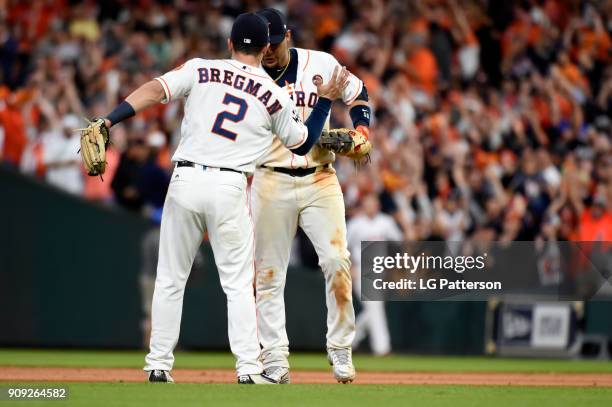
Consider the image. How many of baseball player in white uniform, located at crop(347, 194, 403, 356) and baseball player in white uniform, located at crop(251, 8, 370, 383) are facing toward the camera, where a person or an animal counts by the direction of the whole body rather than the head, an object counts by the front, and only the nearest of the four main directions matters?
2

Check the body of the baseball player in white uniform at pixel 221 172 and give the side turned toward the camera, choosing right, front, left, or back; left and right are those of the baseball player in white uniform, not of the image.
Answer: back

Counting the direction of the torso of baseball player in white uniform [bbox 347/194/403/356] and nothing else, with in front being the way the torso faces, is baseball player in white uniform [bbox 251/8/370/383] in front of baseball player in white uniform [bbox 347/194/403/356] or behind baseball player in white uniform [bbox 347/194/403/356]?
in front

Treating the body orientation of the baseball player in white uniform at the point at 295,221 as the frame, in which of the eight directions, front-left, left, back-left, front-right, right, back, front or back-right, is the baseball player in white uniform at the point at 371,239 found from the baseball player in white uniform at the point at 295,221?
back

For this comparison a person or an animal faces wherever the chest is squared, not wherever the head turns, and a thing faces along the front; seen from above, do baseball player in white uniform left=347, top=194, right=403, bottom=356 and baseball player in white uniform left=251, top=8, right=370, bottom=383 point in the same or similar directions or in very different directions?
same or similar directions

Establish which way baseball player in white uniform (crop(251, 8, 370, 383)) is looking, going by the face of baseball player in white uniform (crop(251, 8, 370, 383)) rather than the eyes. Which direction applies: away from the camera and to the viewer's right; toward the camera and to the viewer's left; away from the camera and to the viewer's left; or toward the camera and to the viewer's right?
toward the camera and to the viewer's left

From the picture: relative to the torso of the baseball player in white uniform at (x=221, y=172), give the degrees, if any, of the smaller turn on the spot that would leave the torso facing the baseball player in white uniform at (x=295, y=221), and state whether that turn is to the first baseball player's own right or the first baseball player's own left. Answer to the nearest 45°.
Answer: approximately 45° to the first baseball player's own right

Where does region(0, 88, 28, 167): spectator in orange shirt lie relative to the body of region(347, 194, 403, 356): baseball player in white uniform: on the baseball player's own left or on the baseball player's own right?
on the baseball player's own right

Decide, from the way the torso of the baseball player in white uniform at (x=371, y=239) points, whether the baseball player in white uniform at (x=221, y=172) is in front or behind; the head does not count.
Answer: in front

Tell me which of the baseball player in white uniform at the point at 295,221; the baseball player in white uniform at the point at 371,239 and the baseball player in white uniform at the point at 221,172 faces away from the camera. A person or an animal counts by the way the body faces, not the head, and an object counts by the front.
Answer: the baseball player in white uniform at the point at 221,172

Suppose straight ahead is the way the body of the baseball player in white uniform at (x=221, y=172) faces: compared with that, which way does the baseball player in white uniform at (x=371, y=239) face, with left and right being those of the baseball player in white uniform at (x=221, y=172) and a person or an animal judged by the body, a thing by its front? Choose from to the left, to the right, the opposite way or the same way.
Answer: the opposite way

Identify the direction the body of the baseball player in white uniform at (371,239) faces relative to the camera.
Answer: toward the camera

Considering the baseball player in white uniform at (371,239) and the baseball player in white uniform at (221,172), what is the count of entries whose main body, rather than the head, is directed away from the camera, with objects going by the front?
1

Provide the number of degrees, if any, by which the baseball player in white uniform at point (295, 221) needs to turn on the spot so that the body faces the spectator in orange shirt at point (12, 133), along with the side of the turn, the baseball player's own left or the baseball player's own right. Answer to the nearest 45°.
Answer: approximately 135° to the baseball player's own right

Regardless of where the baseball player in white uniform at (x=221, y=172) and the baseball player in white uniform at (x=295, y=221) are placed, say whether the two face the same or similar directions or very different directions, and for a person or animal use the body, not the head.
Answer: very different directions
